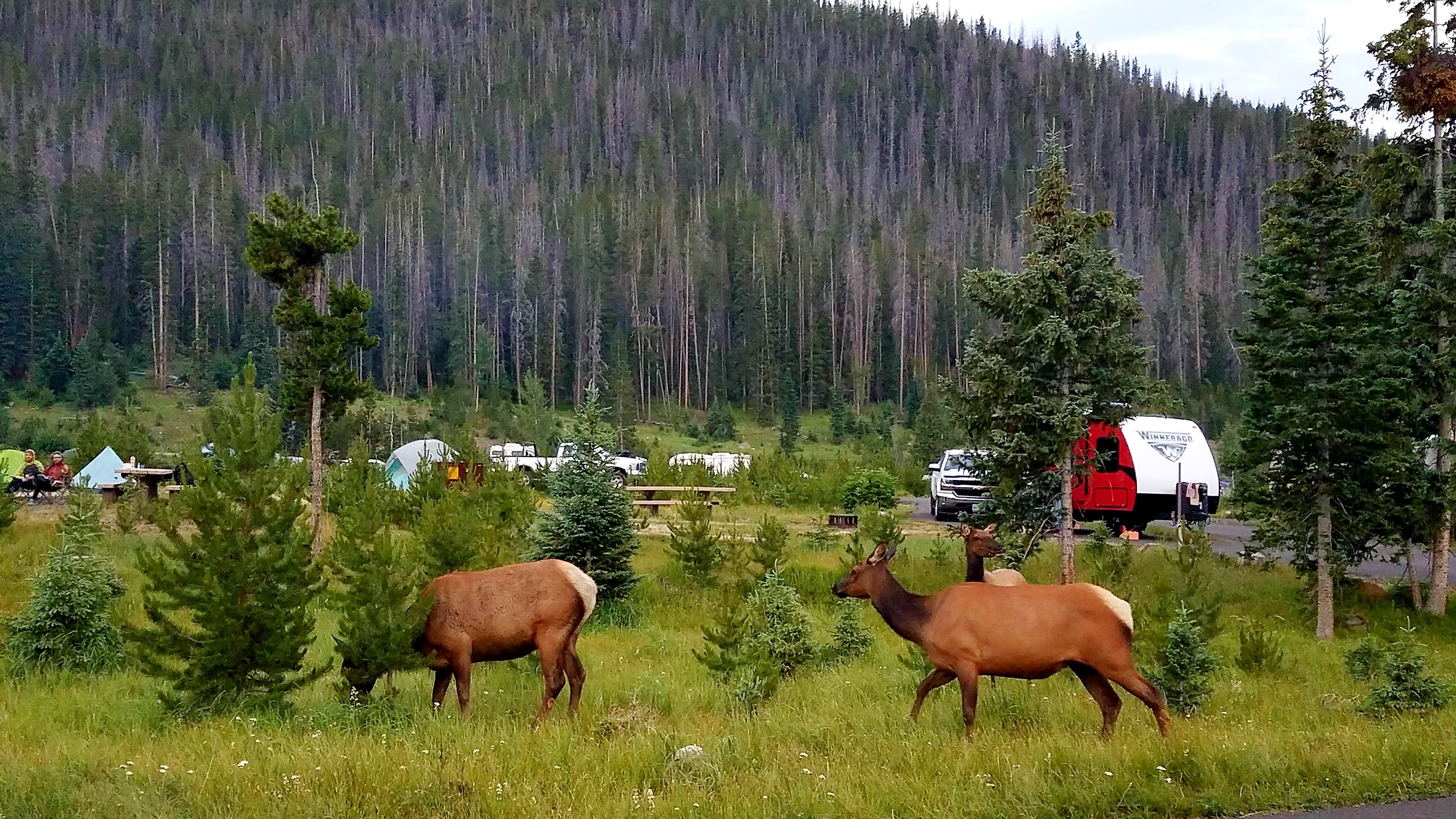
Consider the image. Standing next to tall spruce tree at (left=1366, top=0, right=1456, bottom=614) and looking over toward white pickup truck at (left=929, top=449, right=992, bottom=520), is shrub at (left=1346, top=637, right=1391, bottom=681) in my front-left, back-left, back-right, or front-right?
back-left

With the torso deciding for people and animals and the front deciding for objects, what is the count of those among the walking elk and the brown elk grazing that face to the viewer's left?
2

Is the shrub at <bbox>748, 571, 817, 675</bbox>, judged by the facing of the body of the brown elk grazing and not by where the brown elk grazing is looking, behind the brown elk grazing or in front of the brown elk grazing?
behind

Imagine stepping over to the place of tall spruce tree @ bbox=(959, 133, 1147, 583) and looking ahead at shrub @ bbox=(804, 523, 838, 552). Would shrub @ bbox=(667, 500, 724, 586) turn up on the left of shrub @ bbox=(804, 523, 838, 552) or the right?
left

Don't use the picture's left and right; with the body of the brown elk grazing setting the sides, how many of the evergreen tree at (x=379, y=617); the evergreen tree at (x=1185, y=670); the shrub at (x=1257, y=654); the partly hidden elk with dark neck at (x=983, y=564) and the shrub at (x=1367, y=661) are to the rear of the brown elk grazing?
4

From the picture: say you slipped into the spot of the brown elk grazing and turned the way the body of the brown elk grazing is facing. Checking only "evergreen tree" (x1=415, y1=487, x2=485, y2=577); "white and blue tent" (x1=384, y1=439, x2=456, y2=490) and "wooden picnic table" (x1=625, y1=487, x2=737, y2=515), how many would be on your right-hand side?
3

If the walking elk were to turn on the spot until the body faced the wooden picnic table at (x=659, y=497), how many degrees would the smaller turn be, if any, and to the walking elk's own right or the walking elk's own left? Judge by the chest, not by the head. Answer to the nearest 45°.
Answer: approximately 45° to the walking elk's own right

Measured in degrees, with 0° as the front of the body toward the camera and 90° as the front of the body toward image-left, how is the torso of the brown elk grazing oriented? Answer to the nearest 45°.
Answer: approximately 90°

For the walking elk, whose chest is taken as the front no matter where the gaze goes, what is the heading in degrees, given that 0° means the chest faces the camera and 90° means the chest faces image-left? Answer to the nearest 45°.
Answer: approximately 90°

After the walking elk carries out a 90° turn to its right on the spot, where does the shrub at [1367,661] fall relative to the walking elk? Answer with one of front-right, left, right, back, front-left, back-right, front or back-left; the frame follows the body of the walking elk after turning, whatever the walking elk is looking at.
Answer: front-right
